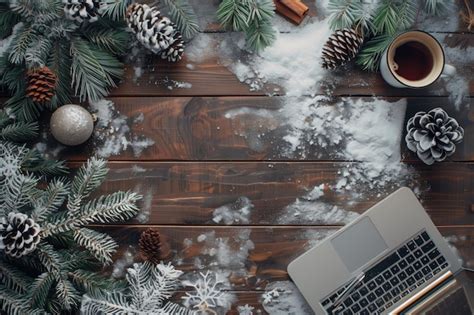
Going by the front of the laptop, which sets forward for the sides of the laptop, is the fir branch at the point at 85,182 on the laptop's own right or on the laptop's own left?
on the laptop's own left

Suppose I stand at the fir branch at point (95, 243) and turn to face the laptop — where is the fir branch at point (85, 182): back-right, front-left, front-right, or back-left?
back-left

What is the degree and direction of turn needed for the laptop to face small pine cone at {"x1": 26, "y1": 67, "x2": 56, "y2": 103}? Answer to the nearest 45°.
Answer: approximately 45° to its left

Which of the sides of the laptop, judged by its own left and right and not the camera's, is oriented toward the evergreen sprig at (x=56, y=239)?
left

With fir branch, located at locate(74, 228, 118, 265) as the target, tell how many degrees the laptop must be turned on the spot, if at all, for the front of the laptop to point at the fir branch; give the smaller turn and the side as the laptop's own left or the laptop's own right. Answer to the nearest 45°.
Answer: approximately 90° to the laptop's own left

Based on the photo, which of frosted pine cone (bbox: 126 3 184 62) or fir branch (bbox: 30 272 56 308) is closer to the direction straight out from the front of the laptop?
the frosted pine cone
